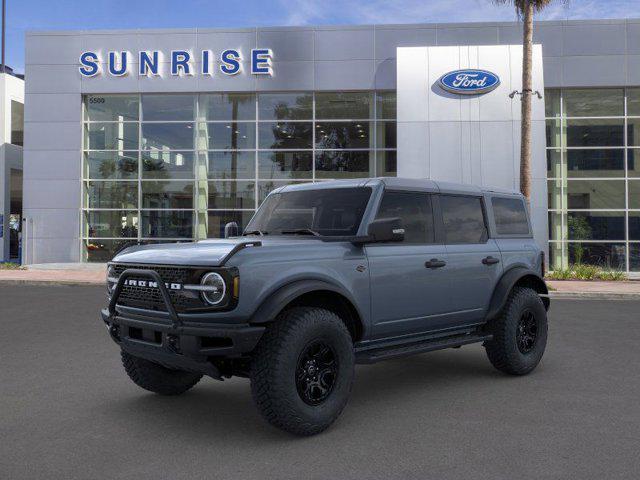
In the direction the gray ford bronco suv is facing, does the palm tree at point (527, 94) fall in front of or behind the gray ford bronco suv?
behind

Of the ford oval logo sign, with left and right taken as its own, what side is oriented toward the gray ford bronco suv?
front

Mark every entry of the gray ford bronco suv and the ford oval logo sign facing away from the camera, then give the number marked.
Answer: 0

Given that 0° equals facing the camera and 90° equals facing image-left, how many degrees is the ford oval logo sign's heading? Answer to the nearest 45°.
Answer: approximately 0°

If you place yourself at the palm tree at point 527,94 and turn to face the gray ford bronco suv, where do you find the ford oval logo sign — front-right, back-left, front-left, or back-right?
back-right

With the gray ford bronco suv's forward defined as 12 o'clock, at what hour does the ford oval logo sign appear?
The ford oval logo sign is roughly at 5 o'clock from the gray ford bronco suv.

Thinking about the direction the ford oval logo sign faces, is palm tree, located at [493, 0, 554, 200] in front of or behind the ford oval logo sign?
in front

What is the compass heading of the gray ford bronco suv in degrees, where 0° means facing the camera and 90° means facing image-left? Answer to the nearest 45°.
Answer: approximately 45°
